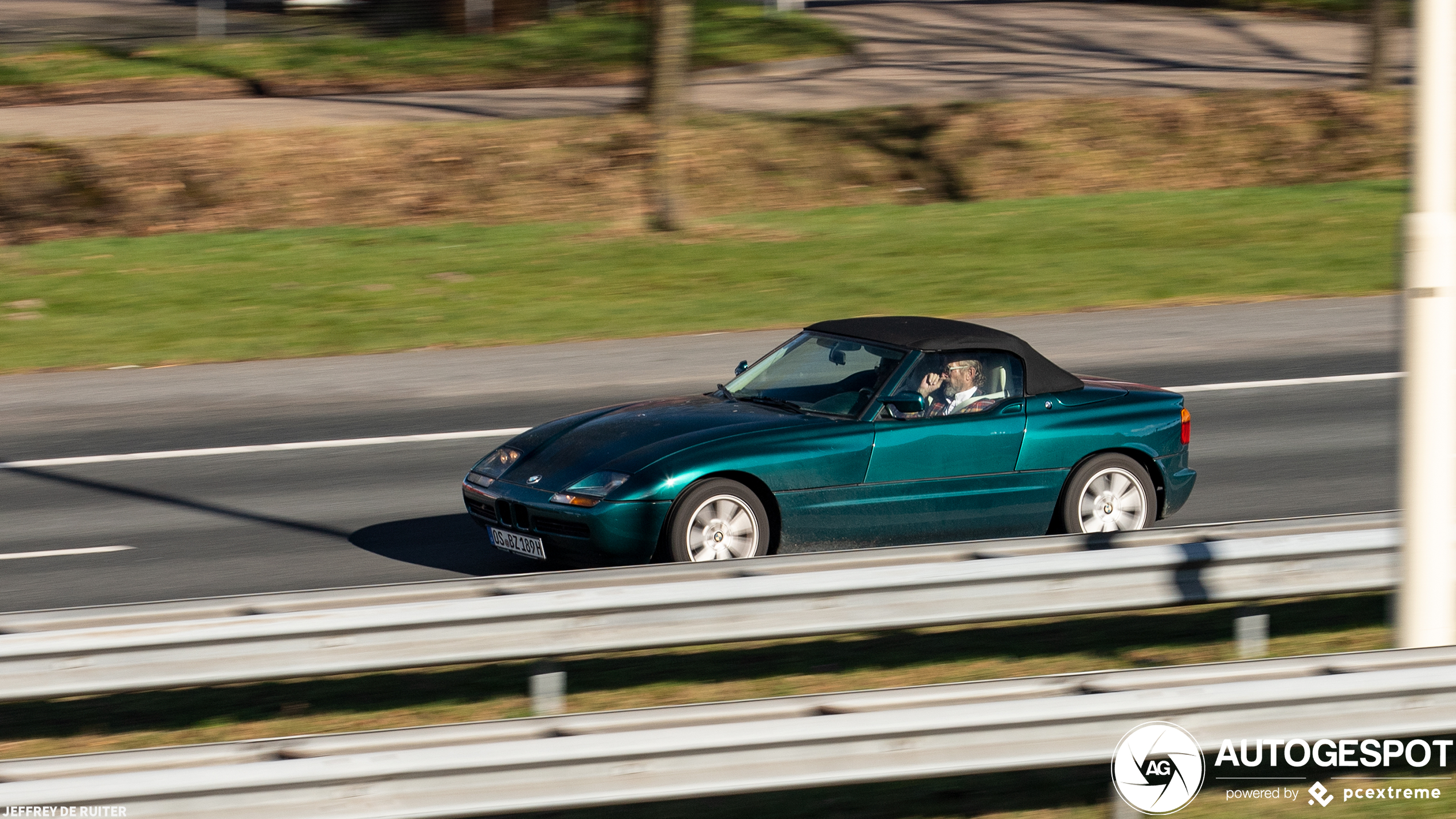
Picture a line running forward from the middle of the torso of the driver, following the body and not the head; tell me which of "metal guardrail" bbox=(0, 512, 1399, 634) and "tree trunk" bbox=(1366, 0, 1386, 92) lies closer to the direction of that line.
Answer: the metal guardrail

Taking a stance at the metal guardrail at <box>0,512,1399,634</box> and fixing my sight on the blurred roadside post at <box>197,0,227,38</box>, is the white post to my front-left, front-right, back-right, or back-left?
back-right

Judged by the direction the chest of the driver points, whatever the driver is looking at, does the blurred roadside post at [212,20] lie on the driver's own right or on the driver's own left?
on the driver's own right

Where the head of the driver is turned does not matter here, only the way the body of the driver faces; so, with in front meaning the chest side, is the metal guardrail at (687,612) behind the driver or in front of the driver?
in front

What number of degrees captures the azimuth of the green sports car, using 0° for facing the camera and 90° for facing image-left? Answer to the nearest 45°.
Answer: approximately 45°

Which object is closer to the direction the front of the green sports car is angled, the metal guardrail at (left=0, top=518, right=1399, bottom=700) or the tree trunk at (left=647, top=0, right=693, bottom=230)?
the metal guardrail
